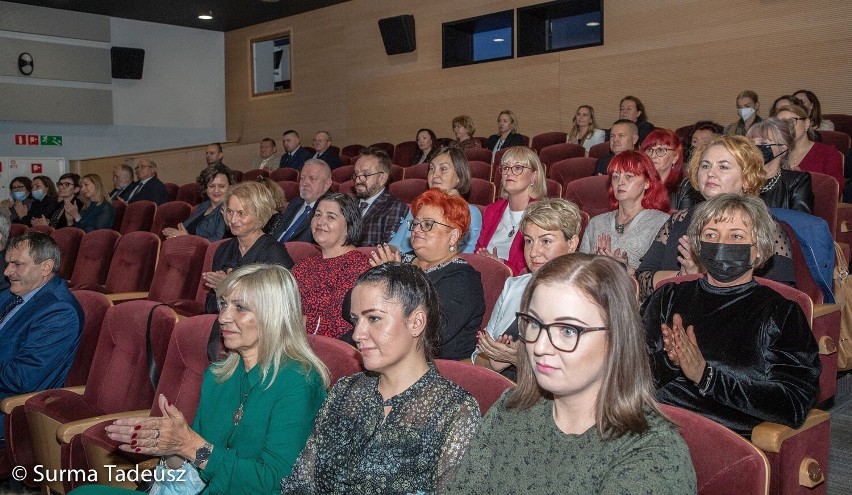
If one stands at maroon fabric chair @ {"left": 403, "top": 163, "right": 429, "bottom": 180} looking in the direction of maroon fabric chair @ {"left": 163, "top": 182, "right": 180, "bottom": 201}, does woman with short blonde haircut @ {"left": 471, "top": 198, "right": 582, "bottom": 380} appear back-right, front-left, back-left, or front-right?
back-left

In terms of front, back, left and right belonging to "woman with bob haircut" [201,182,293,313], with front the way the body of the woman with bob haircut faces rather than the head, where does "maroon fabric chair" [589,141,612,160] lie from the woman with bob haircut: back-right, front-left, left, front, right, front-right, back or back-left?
back

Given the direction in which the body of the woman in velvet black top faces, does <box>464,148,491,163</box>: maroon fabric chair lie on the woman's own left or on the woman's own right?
on the woman's own right

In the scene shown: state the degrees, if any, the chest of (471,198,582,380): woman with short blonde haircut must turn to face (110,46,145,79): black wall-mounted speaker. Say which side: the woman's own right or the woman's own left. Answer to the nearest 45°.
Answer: approximately 90° to the woman's own right

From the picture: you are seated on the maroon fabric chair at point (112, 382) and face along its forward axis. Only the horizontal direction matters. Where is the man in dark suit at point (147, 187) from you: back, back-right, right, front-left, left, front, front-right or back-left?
back-right

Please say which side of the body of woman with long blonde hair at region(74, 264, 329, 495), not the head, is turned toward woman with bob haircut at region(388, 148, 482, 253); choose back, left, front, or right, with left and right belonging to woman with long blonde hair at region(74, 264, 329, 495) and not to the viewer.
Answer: back
